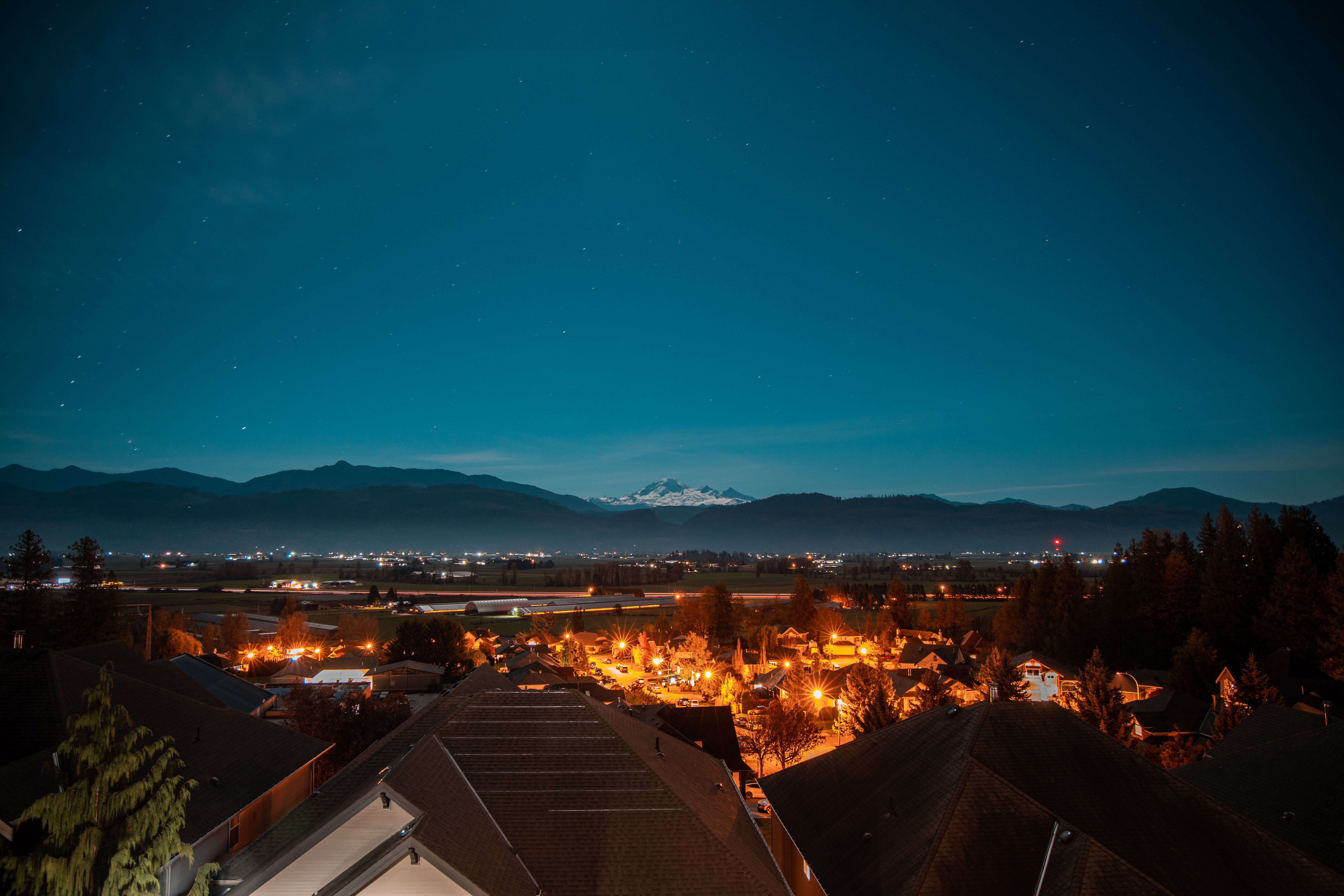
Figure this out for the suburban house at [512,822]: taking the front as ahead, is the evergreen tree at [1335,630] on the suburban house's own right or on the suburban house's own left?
on the suburban house's own left

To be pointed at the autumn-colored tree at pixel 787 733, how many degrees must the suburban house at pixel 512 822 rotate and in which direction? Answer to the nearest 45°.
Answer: approximately 135° to its left

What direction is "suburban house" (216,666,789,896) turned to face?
toward the camera

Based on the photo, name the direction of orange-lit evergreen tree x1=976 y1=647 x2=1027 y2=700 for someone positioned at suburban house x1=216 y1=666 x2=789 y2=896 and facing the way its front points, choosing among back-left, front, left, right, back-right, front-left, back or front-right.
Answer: back-left
